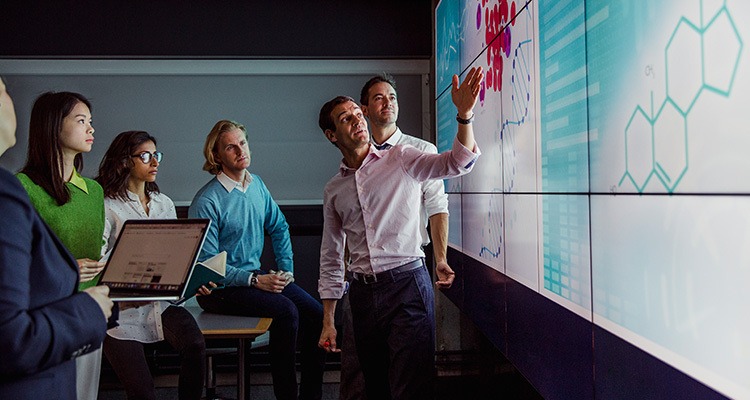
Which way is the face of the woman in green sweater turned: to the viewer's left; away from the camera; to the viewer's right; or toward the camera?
to the viewer's right

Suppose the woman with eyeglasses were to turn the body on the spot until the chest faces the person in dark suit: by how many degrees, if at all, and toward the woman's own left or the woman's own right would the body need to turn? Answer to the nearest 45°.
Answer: approximately 45° to the woman's own right

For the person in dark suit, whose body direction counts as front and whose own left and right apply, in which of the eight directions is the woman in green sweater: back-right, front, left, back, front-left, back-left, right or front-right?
left

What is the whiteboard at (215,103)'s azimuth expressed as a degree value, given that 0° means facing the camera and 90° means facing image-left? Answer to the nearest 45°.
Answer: approximately 0°

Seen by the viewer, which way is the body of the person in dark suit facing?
to the viewer's right

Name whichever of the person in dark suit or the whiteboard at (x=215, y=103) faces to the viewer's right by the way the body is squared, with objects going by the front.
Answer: the person in dark suit

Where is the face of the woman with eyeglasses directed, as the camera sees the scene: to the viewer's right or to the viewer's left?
to the viewer's right

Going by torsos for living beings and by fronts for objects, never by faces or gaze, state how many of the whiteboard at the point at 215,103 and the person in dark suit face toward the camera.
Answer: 1

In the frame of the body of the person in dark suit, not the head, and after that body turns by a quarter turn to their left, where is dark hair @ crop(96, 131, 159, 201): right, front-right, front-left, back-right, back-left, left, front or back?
front
